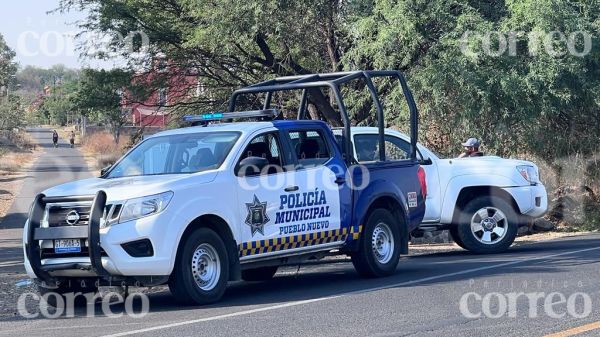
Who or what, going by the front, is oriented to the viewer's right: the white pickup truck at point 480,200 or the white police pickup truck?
the white pickup truck

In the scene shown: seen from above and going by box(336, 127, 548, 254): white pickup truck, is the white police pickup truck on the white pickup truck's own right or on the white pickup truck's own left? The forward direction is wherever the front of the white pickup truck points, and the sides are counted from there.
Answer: on the white pickup truck's own right

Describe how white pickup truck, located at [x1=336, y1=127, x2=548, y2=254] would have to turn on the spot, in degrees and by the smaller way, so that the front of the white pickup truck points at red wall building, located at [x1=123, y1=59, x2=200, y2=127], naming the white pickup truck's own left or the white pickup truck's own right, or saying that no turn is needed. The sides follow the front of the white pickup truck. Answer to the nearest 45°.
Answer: approximately 135° to the white pickup truck's own left

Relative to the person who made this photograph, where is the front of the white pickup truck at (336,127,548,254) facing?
facing to the right of the viewer

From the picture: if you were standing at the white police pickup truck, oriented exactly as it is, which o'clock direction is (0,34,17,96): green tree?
The green tree is roughly at 4 o'clock from the white police pickup truck.

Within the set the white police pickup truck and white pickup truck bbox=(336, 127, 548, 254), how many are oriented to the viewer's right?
1

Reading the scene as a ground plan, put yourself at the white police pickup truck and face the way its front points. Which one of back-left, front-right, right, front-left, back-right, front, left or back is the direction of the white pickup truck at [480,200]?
back

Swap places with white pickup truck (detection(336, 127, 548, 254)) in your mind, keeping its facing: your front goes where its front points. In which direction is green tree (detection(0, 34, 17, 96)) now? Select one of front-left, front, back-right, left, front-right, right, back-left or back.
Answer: back-left

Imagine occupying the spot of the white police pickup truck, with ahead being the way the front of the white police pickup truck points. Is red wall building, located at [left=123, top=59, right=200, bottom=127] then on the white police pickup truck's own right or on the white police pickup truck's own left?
on the white police pickup truck's own right

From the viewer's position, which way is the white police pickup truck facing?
facing the viewer and to the left of the viewer
